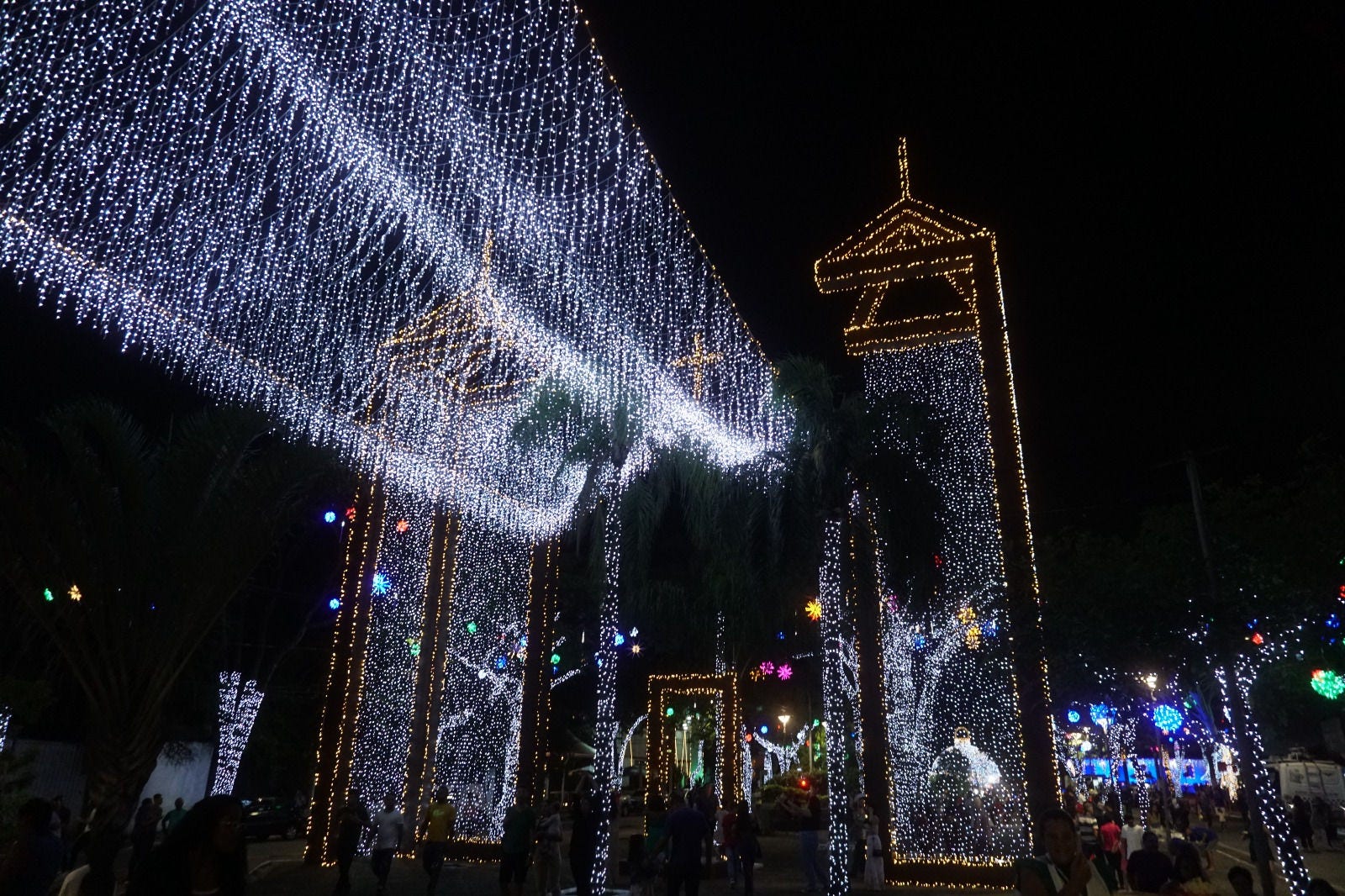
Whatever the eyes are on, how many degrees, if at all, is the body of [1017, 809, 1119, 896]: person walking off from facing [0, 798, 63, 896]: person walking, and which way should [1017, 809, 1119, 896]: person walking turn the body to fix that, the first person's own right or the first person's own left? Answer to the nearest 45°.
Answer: approximately 90° to the first person's own right

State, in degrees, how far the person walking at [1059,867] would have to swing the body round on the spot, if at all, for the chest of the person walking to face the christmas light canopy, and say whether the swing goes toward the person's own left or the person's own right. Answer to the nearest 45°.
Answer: approximately 90° to the person's own right

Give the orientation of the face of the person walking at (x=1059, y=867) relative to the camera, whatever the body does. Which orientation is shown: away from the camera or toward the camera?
toward the camera

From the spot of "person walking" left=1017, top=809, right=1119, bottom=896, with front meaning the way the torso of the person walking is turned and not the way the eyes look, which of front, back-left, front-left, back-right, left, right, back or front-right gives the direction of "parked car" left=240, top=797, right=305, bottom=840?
back-right

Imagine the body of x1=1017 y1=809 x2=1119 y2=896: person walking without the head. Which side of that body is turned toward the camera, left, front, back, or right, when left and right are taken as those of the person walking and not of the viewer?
front

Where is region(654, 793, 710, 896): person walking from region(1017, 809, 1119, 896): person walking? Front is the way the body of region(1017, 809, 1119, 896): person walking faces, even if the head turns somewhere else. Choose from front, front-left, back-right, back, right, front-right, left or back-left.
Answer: back-right

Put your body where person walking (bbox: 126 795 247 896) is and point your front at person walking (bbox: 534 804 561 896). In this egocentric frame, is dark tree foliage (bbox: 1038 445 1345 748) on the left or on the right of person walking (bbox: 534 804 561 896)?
right

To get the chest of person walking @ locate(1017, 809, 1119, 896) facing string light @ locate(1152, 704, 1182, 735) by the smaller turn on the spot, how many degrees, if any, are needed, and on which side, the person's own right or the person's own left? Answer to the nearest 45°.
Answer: approximately 180°

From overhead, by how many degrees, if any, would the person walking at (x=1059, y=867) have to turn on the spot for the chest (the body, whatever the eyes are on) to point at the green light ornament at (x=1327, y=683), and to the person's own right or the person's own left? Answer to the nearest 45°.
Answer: approximately 180°

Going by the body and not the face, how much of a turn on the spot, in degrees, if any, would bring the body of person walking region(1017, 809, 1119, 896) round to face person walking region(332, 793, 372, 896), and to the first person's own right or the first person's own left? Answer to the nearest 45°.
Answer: approximately 135° to the first person's own right

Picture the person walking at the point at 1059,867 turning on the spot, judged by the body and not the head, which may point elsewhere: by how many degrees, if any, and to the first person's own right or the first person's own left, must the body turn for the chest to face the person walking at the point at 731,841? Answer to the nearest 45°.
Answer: approximately 135° to the first person's own right

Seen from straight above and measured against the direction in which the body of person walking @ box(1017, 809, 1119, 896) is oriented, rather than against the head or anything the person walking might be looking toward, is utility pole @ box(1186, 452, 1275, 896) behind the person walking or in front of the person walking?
behind

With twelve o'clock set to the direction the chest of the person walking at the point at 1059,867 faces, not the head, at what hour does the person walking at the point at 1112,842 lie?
the person walking at the point at 1112,842 is roughly at 6 o'clock from the person walking at the point at 1059,867.
